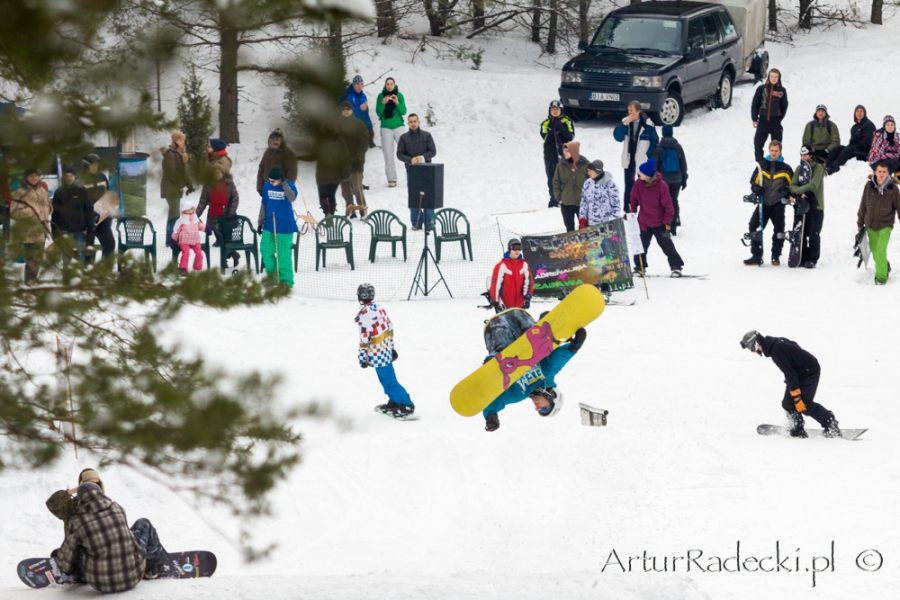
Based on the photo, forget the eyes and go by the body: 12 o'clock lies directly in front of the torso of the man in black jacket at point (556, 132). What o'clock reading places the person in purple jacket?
The person in purple jacket is roughly at 11 o'clock from the man in black jacket.

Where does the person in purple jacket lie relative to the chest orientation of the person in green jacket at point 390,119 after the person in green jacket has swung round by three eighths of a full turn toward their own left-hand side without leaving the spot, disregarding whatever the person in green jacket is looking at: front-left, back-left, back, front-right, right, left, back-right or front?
right

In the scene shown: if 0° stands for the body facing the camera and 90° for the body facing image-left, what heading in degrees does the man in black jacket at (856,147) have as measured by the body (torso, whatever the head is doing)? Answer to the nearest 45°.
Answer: approximately 45°

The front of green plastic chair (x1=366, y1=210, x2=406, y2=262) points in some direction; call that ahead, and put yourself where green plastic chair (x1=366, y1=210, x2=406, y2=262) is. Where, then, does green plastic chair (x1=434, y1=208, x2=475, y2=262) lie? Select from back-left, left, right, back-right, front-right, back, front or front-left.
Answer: left

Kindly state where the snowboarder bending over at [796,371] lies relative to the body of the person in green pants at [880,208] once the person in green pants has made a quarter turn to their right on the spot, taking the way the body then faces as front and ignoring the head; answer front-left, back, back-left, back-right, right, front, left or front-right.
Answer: left

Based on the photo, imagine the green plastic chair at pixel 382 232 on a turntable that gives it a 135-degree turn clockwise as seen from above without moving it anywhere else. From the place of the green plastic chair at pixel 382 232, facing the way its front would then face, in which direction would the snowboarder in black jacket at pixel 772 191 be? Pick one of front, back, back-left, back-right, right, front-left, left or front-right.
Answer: back-right

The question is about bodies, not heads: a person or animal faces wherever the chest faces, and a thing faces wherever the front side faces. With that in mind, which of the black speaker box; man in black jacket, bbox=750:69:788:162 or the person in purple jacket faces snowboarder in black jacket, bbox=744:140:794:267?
the man in black jacket

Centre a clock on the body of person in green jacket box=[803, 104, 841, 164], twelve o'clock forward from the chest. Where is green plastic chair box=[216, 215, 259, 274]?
The green plastic chair is roughly at 2 o'clock from the person in green jacket.

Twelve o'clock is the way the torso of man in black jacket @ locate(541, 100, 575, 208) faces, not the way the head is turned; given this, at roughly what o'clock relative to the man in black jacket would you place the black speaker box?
The black speaker box is roughly at 1 o'clock from the man in black jacket.

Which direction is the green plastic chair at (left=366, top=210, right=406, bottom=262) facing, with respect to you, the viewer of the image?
facing the viewer

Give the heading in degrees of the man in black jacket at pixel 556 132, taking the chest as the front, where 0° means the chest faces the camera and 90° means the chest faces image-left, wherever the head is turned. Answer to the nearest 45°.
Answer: approximately 0°

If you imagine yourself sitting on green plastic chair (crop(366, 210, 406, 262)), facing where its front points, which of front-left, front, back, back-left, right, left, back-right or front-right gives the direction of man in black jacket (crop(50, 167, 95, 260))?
front-right

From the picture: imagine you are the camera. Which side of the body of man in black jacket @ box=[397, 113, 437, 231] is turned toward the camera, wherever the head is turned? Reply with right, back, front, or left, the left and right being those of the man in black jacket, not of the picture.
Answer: front

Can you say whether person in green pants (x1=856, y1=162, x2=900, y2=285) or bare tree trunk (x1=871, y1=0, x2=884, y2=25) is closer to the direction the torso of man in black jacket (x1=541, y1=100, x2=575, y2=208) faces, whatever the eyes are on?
the person in green pants

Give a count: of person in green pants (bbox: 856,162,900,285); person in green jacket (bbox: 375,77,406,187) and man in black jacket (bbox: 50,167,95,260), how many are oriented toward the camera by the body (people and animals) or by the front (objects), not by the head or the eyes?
3

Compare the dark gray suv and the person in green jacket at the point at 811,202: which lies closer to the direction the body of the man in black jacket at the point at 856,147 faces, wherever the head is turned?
the person in green jacket
